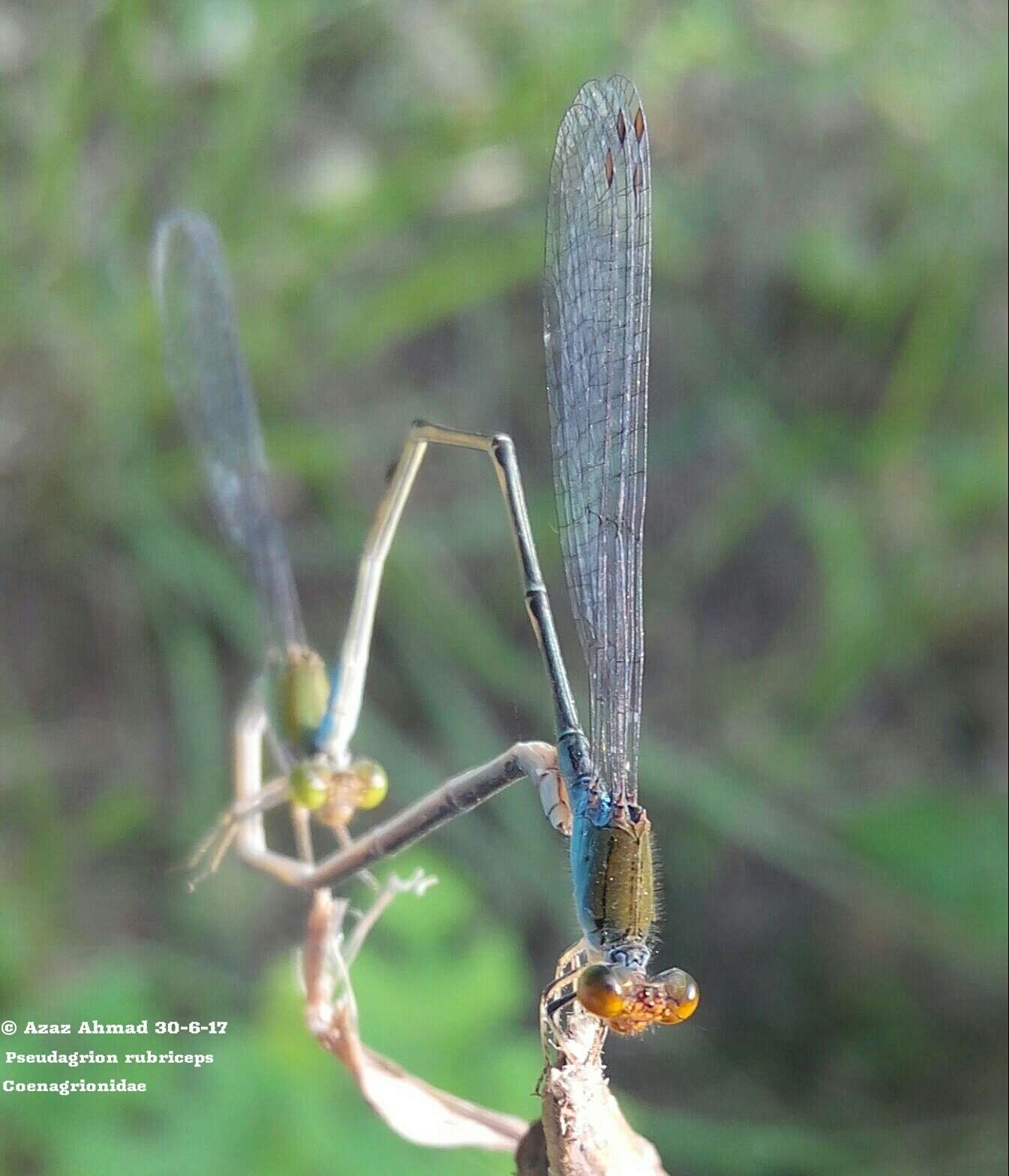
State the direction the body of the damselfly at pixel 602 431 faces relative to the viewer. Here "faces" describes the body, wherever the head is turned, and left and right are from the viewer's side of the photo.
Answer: facing the viewer

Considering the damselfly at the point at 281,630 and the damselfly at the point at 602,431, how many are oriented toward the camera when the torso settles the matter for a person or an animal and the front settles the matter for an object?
2

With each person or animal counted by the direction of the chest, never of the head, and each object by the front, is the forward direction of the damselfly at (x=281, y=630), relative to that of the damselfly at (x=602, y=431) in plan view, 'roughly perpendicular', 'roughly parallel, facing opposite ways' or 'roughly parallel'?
roughly parallel
